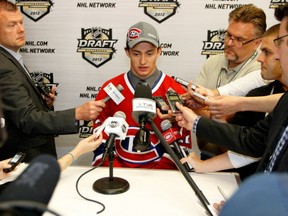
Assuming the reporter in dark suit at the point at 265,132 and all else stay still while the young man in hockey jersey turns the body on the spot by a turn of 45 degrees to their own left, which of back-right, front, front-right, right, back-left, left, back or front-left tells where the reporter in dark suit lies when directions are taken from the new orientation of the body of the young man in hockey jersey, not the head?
front

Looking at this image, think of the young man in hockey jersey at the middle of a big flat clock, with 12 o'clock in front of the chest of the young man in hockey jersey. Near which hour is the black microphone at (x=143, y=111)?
The black microphone is roughly at 12 o'clock from the young man in hockey jersey.

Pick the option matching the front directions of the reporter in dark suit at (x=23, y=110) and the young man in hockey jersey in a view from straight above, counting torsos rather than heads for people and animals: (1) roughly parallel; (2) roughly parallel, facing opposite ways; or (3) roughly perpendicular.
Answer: roughly perpendicular

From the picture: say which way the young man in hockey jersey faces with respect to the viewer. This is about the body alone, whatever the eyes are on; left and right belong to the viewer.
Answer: facing the viewer

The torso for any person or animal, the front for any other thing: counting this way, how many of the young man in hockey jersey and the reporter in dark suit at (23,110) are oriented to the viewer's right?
1

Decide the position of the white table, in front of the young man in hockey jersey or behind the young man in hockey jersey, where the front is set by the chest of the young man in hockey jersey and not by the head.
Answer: in front

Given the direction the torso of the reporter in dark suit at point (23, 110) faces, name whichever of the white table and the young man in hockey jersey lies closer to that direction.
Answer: the young man in hockey jersey

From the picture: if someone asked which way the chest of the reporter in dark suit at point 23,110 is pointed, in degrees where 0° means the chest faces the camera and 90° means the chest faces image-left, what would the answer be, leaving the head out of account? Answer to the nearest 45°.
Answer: approximately 270°

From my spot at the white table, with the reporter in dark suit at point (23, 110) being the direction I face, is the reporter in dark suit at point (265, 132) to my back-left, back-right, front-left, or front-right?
back-right

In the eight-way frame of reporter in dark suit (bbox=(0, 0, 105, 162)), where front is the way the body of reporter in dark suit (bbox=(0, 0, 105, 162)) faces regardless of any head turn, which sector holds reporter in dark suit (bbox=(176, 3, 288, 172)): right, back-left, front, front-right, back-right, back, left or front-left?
front-right

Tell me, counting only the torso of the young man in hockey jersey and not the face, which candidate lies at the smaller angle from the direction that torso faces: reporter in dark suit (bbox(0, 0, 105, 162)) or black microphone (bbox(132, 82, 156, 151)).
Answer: the black microphone

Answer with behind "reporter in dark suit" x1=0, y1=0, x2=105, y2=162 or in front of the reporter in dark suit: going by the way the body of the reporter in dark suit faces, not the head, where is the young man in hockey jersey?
in front

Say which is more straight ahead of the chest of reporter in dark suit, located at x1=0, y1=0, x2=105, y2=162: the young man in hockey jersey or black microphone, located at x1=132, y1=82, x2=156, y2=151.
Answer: the young man in hockey jersey

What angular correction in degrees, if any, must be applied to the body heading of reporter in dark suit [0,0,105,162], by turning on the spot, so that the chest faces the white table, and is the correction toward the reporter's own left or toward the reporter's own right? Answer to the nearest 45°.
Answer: approximately 45° to the reporter's own right

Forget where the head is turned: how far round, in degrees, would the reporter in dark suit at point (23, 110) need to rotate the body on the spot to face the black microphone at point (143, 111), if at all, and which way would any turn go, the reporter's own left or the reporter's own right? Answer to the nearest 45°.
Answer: approximately 45° to the reporter's own right
